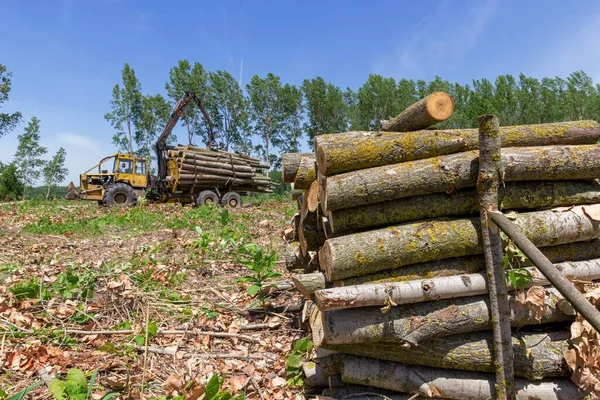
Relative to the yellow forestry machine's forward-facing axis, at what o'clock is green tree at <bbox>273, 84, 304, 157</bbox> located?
The green tree is roughly at 4 o'clock from the yellow forestry machine.

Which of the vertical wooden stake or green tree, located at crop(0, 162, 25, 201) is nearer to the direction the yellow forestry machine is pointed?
the green tree

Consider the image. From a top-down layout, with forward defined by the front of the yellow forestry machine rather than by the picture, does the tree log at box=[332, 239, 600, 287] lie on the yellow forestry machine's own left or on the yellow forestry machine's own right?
on the yellow forestry machine's own left

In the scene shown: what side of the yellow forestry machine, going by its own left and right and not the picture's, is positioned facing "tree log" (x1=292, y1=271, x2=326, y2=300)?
left

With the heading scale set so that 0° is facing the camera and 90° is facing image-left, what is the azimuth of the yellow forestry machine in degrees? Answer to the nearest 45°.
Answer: approximately 90°

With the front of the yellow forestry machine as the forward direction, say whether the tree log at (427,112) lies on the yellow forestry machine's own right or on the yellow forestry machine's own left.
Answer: on the yellow forestry machine's own left

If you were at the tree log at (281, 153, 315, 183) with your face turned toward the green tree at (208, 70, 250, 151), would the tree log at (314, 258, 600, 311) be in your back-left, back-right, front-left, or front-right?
back-right

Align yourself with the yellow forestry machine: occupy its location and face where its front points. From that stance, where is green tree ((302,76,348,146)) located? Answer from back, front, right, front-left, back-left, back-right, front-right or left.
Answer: back-right

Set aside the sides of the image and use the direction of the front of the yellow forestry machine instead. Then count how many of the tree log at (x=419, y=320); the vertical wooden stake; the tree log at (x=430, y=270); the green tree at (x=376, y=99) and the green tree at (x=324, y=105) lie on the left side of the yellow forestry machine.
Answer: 3

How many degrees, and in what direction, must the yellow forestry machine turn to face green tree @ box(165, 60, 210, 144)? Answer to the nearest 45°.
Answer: approximately 90° to its right

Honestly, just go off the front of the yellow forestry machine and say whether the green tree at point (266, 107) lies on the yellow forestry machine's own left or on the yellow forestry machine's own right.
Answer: on the yellow forestry machine's own right

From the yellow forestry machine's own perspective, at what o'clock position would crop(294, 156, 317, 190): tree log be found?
The tree log is roughly at 9 o'clock from the yellow forestry machine.
